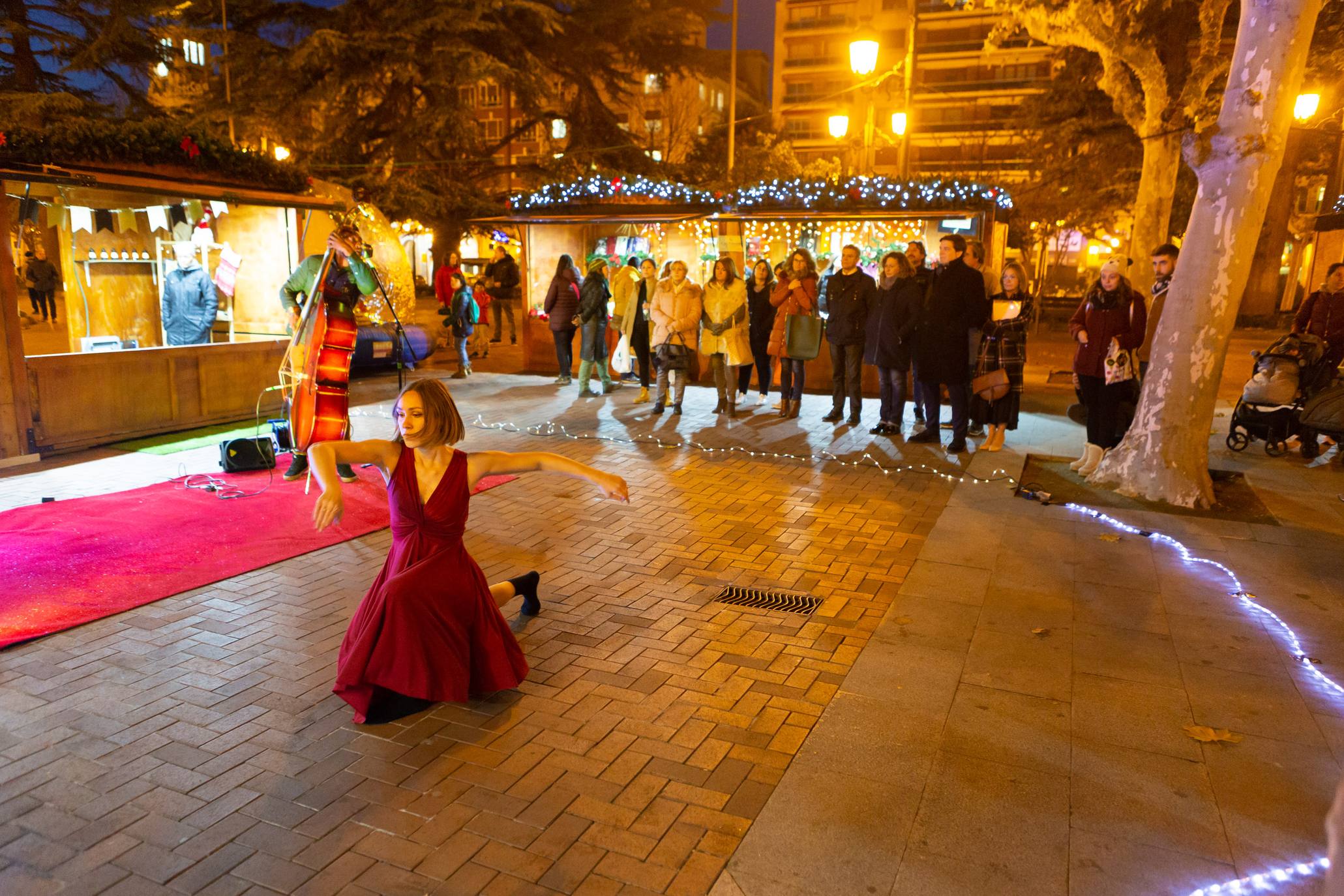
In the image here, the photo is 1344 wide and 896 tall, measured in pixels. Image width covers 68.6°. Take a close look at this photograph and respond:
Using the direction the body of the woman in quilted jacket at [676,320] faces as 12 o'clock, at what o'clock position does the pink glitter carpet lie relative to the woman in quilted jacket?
The pink glitter carpet is roughly at 1 o'clock from the woman in quilted jacket.

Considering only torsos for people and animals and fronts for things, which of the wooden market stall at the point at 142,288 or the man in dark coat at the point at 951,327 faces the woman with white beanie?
the wooden market stall

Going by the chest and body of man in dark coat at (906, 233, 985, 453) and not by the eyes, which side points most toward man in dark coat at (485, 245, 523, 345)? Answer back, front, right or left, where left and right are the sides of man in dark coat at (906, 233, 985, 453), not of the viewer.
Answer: right

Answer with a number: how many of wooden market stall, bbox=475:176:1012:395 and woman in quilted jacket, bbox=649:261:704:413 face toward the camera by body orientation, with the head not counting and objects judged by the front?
2
